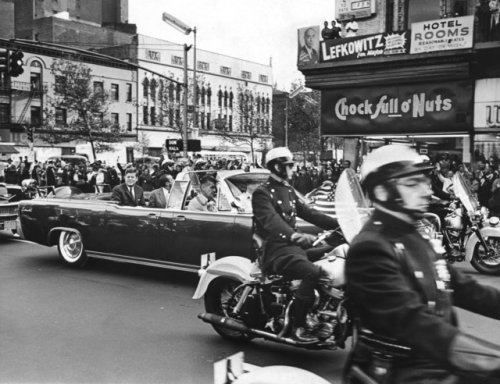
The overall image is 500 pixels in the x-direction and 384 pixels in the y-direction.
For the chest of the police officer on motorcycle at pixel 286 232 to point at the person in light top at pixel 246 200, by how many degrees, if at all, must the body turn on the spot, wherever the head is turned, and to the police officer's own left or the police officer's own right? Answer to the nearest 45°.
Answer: approximately 135° to the police officer's own left

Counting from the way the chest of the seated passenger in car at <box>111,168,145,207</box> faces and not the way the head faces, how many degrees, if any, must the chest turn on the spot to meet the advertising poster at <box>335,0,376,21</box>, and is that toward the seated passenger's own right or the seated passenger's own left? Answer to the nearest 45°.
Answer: approximately 135° to the seated passenger's own left

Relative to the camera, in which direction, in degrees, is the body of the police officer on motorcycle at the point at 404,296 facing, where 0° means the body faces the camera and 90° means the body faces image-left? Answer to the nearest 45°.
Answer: approximately 315°

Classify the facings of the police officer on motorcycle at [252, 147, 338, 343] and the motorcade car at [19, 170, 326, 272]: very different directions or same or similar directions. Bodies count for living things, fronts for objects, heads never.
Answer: same or similar directions

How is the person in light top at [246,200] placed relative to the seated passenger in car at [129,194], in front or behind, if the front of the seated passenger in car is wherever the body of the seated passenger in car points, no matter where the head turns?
in front

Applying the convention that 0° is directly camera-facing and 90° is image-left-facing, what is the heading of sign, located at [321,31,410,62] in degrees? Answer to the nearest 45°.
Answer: approximately 0°

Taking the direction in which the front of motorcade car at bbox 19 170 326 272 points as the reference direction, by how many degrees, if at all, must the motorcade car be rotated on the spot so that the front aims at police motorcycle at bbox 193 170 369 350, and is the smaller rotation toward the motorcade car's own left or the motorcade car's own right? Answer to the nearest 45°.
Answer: approximately 45° to the motorcade car's own right

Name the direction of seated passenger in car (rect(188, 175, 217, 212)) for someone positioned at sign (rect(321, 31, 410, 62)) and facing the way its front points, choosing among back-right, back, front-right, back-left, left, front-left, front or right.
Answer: front
